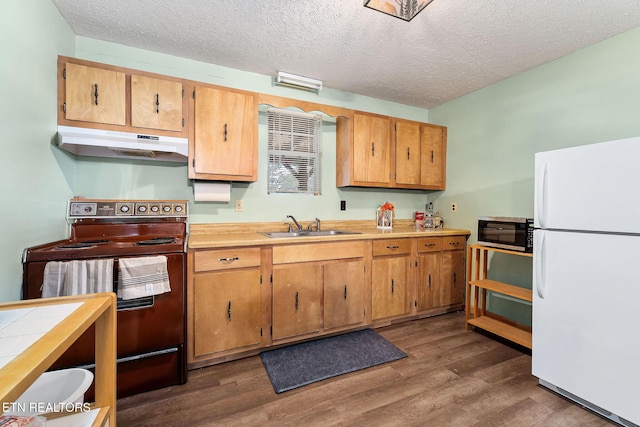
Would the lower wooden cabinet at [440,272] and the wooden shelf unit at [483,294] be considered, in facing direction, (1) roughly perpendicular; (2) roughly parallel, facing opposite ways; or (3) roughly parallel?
roughly perpendicular

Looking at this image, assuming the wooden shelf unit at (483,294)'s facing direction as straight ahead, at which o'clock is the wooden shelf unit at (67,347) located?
the wooden shelf unit at (67,347) is roughly at 11 o'clock from the wooden shelf unit at (483,294).

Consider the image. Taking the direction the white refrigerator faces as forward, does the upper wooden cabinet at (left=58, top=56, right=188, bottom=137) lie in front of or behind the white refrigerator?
in front

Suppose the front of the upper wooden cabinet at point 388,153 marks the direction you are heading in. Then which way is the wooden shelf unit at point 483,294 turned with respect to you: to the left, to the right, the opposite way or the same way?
to the right

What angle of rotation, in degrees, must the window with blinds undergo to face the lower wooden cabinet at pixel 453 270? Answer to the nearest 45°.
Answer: approximately 45° to its left

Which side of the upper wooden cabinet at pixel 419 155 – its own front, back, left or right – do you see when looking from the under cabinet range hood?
right

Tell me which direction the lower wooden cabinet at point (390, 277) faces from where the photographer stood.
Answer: facing the viewer and to the right of the viewer

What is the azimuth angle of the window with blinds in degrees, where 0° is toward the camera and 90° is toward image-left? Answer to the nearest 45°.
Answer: approximately 315°

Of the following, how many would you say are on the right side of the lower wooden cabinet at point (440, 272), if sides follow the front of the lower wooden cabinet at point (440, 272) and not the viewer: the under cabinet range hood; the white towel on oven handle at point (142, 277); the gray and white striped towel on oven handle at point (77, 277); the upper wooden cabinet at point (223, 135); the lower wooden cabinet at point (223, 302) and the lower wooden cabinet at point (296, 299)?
6

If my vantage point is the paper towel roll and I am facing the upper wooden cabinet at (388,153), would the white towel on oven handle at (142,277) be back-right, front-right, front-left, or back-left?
back-right

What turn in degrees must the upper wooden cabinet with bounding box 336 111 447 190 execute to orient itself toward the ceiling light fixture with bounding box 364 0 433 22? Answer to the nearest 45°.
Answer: approximately 45° to its right

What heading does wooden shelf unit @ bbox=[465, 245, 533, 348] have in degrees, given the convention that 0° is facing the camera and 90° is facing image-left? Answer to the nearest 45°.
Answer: approximately 45°

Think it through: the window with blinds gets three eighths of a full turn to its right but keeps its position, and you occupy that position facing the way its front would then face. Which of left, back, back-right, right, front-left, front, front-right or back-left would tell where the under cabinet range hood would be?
front-left

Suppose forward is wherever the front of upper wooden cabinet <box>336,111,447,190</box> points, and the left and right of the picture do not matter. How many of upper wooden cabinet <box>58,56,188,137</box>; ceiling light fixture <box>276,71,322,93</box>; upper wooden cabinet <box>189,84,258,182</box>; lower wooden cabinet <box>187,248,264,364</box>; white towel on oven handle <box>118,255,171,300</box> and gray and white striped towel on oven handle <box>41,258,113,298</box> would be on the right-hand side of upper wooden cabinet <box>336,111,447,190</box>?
6

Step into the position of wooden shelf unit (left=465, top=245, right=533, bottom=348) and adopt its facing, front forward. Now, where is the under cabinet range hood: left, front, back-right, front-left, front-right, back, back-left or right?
front

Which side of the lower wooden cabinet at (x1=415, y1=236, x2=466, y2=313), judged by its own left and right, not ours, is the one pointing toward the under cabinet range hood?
right
